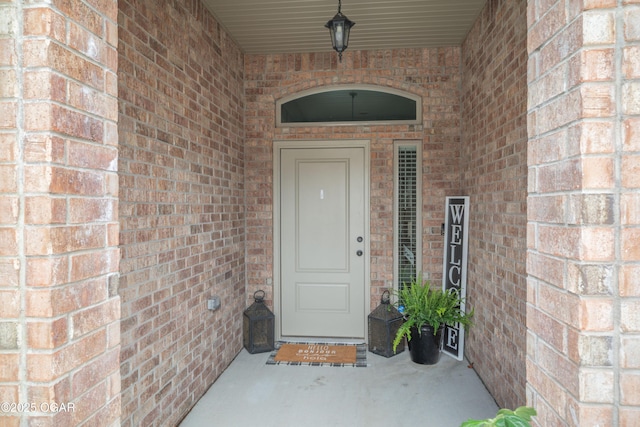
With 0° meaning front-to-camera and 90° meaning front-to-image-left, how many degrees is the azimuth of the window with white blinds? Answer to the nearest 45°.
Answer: approximately 0°

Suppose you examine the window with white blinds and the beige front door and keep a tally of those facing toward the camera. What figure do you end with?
2

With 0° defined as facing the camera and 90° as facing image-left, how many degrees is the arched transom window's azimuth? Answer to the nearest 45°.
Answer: approximately 0°
